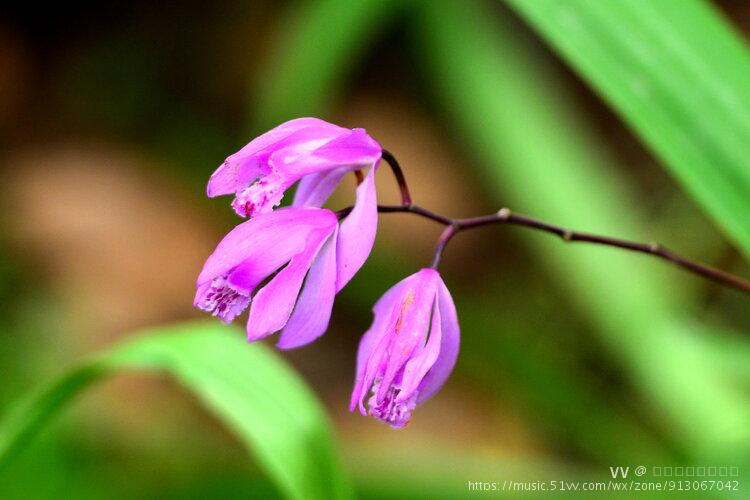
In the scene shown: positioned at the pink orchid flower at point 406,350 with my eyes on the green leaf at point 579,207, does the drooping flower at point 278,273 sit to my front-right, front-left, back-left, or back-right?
back-left

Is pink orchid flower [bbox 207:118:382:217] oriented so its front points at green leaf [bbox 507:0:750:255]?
no

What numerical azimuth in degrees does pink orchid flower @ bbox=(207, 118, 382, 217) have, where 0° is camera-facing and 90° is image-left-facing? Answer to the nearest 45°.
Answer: approximately 90°

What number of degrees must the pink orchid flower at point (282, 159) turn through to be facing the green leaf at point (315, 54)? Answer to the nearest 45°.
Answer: approximately 90° to its right
